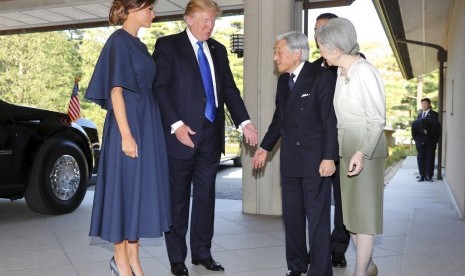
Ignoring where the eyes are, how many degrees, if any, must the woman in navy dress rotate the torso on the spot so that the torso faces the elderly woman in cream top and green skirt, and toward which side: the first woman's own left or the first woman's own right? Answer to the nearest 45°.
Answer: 0° — they already face them

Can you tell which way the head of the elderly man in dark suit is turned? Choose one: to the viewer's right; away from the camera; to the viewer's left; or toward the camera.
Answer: to the viewer's left

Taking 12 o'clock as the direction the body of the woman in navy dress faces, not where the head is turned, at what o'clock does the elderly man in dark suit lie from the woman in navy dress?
The elderly man in dark suit is roughly at 12 o'clock from the woman in navy dress.

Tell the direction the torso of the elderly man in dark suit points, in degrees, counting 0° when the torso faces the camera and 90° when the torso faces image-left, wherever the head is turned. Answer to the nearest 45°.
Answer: approximately 45°

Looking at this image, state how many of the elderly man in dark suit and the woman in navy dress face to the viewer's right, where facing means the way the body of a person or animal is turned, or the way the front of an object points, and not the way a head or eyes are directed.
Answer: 1

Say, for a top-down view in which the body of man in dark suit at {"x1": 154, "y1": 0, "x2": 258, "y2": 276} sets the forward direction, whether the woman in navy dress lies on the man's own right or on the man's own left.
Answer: on the man's own right

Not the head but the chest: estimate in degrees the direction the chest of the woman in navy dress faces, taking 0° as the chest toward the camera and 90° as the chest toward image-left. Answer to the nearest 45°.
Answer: approximately 270°

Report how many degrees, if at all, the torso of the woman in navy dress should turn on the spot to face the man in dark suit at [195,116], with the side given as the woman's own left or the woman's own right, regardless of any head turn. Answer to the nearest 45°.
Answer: approximately 45° to the woman's own left

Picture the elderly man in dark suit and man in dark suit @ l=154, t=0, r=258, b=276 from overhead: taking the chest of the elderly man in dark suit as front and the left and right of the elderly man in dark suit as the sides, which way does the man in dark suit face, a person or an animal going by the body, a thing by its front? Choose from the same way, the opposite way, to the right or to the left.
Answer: to the left

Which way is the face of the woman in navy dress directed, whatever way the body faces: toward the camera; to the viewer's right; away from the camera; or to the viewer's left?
to the viewer's right

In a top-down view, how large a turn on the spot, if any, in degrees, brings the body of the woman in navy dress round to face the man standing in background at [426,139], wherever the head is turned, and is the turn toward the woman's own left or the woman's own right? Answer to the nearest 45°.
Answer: approximately 45° to the woman's own left
